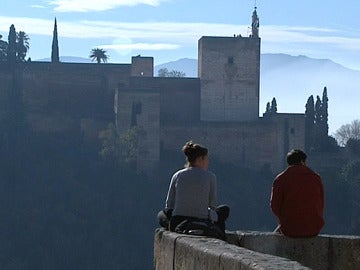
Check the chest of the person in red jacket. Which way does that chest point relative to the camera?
away from the camera

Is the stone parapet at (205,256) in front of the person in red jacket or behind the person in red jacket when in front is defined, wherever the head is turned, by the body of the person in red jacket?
behind

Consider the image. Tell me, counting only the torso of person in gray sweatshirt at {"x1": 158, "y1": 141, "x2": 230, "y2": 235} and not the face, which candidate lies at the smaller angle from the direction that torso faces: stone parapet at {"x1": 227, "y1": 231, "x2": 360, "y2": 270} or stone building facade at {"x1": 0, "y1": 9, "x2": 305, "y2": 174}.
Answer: the stone building facade

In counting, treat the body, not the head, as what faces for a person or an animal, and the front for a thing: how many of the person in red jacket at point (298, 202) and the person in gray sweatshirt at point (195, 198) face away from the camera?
2

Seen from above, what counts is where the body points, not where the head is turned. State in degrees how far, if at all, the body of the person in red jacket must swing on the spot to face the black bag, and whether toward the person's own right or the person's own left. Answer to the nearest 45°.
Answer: approximately 135° to the person's own left

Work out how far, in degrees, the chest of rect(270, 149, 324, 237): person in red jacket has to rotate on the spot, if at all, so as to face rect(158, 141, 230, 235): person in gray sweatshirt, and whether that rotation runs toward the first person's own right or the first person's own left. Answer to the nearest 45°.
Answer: approximately 135° to the first person's own left

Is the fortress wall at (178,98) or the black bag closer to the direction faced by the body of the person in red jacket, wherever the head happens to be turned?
the fortress wall

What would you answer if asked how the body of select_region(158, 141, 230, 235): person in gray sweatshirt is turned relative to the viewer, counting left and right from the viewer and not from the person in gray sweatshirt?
facing away from the viewer

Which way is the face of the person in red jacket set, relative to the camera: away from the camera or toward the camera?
away from the camera
